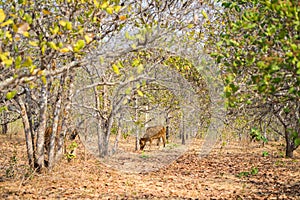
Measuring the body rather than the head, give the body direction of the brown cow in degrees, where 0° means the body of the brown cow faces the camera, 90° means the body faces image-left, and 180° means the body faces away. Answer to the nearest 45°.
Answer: approximately 90°
